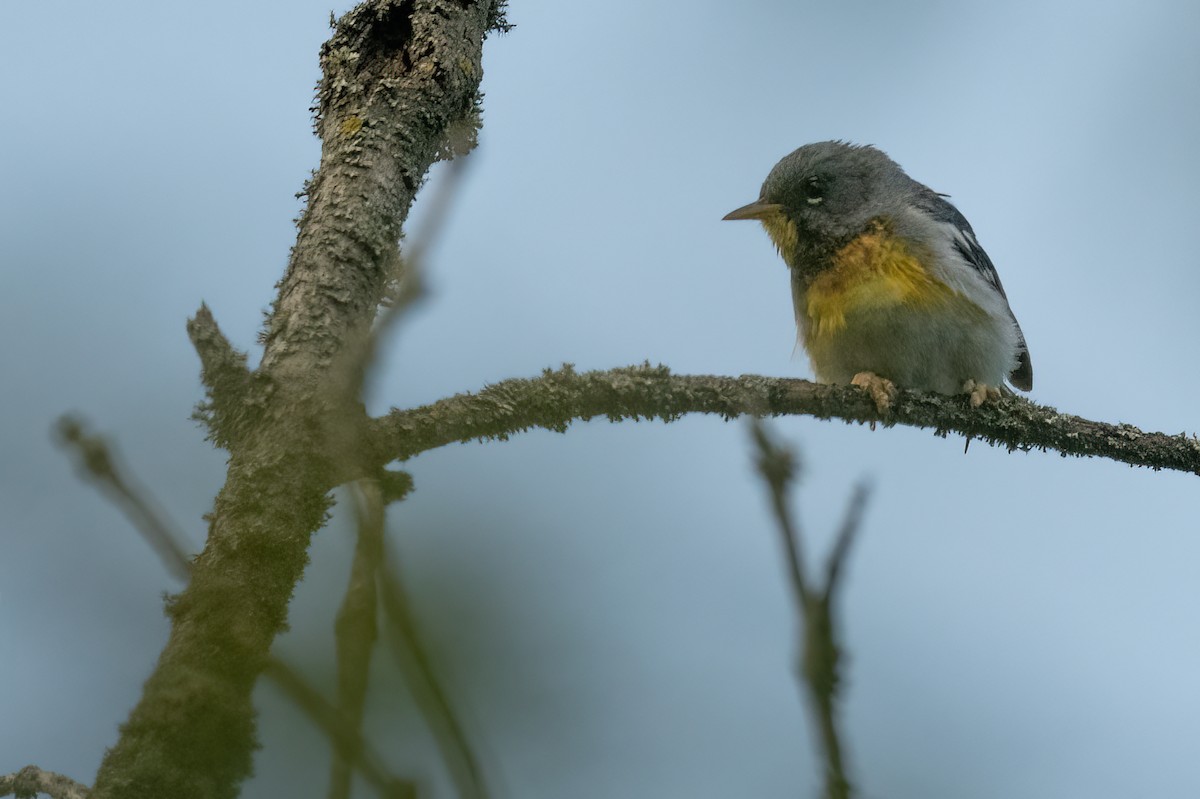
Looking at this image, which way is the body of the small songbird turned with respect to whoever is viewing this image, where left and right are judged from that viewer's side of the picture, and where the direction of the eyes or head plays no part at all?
facing the viewer and to the left of the viewer

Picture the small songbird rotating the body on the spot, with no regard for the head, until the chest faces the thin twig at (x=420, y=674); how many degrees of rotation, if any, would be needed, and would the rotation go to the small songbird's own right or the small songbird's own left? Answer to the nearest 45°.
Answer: approximately 45° to the small songbird's own left

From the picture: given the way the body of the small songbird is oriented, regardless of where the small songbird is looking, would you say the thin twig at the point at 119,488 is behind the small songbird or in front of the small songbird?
in front
